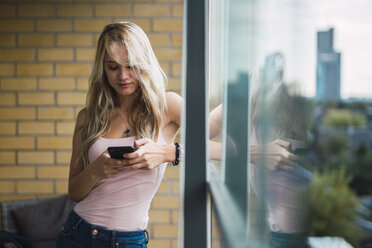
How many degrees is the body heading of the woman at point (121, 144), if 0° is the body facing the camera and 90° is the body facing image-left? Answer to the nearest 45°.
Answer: approximately 0°

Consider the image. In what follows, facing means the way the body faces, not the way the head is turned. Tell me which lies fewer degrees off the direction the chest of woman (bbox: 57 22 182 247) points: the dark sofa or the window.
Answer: the window

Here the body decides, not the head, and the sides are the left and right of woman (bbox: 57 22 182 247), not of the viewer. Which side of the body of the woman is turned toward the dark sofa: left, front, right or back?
back

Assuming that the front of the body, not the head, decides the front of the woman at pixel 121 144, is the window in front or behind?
in front
